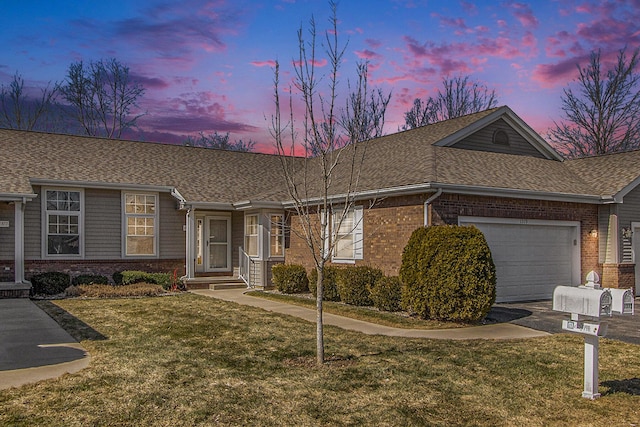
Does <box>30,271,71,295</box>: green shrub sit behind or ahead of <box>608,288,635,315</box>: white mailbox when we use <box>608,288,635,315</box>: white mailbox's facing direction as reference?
behind
